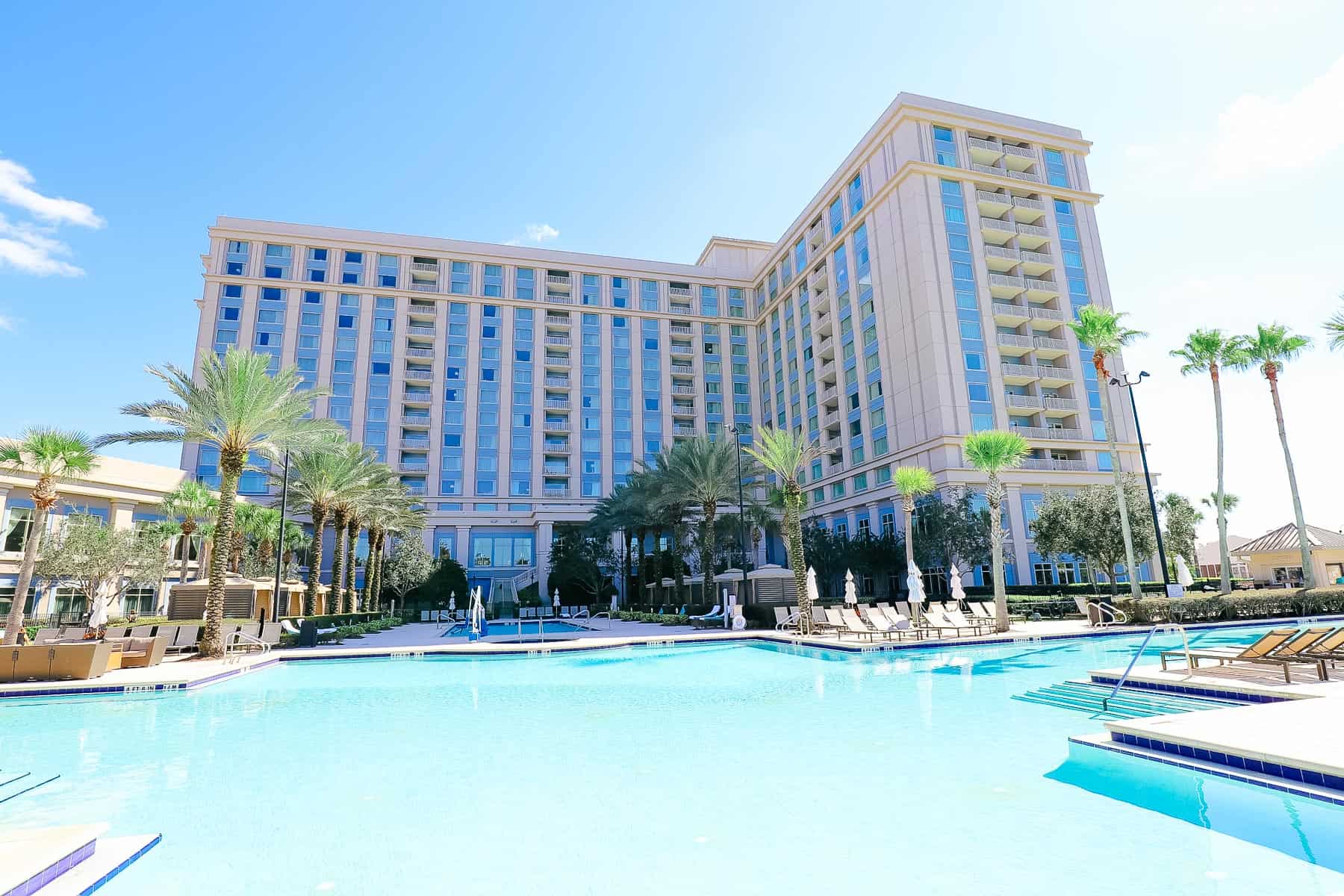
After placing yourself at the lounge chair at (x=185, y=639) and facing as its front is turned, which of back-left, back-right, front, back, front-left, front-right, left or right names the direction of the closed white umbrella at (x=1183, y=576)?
left

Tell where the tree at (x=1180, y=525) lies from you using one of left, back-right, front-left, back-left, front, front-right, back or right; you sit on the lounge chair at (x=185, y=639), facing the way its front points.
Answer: back-left

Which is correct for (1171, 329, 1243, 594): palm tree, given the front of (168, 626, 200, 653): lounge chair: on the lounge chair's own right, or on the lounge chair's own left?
on the lounge chair's own left

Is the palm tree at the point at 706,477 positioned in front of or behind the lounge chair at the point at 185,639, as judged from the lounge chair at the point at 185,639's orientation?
behind

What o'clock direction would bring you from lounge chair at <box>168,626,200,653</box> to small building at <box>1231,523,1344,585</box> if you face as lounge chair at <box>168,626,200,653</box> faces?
The small building is roughly at 8 o'clock from the lounge chair.

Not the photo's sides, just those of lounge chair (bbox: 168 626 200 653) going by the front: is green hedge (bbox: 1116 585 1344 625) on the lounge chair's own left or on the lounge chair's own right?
on the lounge chair's own left

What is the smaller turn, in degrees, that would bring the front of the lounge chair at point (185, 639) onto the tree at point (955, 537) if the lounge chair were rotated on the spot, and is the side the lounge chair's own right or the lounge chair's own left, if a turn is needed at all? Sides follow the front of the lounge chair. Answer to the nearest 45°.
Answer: approximately 135° to the lounge chair's own left

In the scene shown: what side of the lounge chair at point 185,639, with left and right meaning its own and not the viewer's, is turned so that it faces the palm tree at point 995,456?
left
